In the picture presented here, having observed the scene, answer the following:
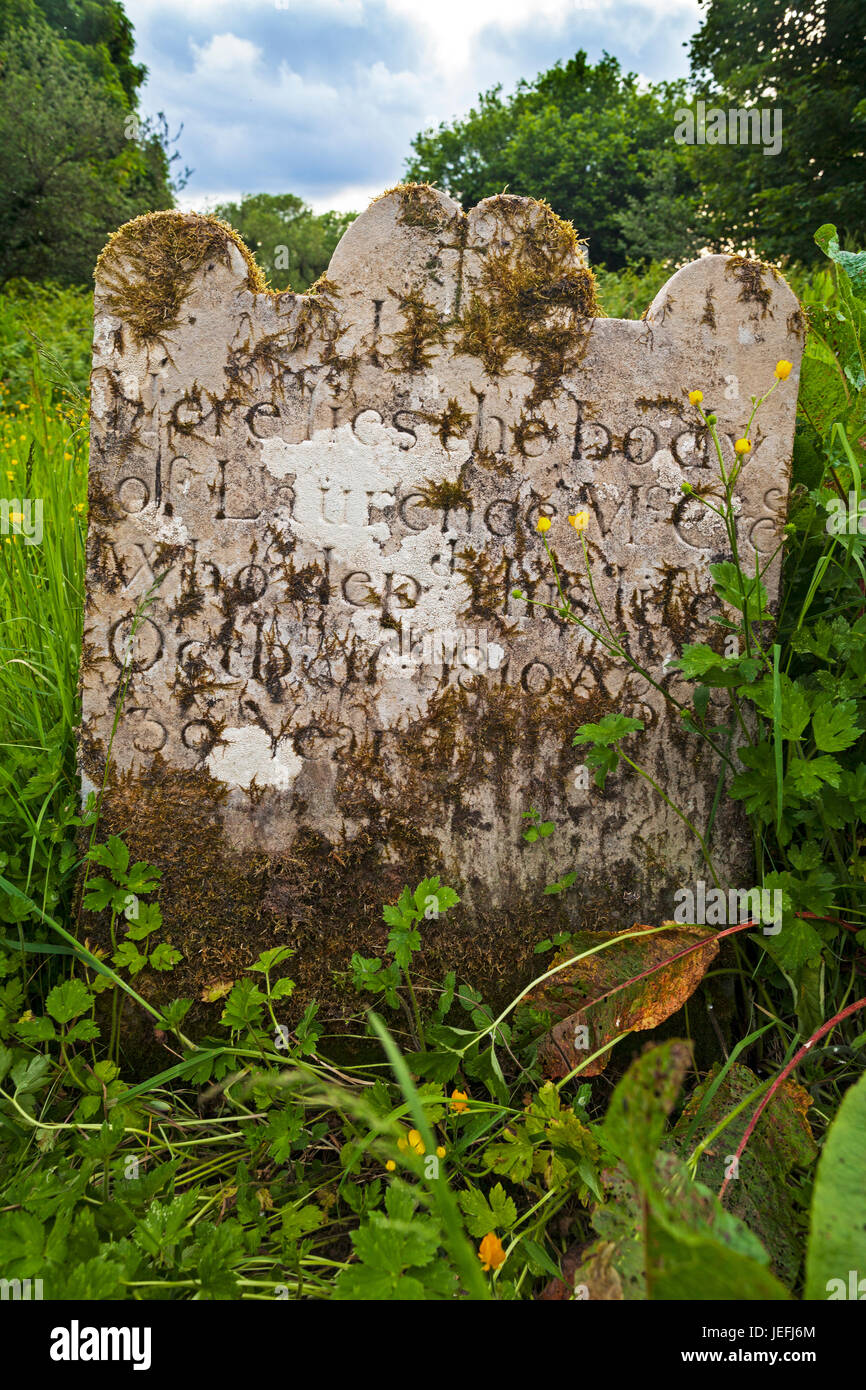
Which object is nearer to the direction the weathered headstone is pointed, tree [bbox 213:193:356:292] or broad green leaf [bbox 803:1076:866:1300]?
the broad green leaf

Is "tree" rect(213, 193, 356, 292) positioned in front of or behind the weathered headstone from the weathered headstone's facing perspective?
behind

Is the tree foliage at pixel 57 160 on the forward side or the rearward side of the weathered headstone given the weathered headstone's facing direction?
on the rearward side

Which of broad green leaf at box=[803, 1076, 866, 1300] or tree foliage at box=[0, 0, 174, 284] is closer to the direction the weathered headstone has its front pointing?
the broad green leaf

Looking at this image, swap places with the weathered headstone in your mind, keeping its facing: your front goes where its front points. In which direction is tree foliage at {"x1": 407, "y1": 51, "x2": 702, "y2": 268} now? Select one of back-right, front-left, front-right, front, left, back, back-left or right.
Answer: back

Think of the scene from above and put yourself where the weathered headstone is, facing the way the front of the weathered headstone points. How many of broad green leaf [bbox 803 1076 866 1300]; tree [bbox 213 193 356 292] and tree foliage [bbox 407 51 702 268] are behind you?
2

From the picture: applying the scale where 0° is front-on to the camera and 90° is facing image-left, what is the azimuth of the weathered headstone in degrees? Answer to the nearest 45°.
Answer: approximately 0°
